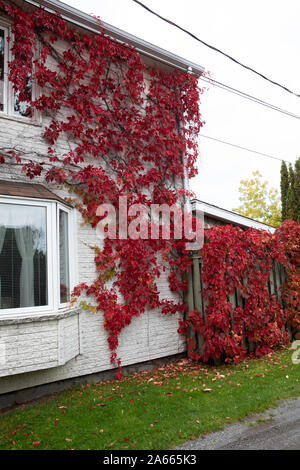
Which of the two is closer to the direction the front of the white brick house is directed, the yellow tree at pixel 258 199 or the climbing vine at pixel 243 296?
the climbing vine

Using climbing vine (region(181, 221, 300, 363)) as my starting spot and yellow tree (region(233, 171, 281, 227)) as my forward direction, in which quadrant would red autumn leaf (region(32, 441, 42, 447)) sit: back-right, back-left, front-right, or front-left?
back-left

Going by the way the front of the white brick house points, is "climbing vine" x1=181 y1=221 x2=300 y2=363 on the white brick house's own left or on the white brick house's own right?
on the white brick house's own left

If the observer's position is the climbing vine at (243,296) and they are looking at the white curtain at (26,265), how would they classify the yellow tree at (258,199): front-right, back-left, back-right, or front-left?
back-right

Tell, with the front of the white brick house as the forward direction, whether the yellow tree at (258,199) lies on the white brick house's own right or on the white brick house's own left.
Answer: on the white brick house's own left

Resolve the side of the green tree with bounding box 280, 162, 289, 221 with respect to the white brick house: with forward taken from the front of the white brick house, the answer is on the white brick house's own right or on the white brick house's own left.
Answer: on the white brick house's own left

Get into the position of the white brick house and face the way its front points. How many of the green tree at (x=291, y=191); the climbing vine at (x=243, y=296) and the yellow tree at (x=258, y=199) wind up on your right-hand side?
0

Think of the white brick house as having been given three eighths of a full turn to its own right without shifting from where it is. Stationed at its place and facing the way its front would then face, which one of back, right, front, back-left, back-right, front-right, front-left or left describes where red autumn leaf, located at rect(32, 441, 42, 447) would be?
left

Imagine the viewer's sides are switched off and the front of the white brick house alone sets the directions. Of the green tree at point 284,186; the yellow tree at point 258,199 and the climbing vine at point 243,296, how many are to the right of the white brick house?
0

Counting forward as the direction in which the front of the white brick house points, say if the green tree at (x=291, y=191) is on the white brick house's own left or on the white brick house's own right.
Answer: on the white brick house's own left

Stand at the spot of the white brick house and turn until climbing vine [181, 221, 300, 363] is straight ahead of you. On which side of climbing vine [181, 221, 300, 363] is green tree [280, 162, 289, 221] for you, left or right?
left
